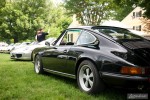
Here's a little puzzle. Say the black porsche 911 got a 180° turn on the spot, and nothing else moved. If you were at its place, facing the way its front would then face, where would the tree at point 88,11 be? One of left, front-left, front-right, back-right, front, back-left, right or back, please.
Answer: back-left

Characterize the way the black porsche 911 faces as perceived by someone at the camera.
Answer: facing away from the viewer and to the left of the viewer
